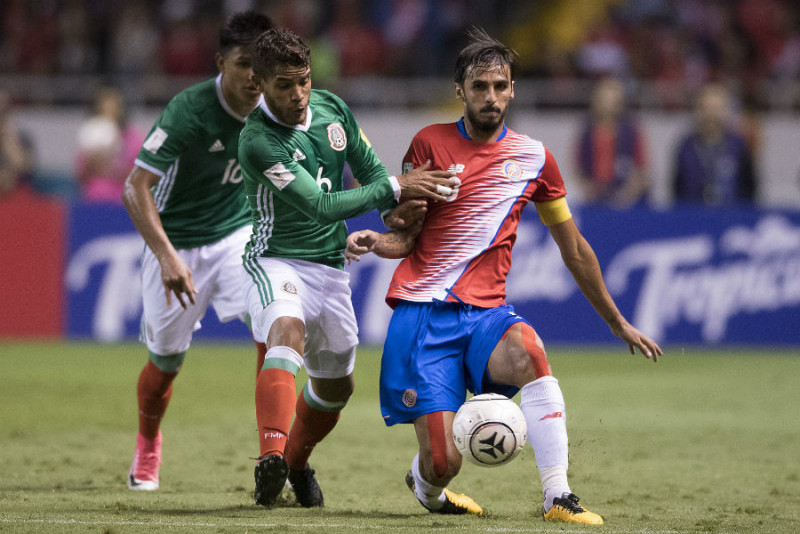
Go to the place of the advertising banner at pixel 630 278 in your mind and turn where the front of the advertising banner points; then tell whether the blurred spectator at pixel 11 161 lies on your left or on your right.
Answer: on your right

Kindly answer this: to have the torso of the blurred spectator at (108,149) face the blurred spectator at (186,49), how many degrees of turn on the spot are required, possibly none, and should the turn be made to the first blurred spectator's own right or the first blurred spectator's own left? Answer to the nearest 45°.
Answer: approximately 180°

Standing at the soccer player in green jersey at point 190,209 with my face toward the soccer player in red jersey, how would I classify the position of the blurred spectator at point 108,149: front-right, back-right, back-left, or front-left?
back-left

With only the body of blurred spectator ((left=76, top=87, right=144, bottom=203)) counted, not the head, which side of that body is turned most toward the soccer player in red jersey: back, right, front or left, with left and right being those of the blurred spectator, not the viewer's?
front

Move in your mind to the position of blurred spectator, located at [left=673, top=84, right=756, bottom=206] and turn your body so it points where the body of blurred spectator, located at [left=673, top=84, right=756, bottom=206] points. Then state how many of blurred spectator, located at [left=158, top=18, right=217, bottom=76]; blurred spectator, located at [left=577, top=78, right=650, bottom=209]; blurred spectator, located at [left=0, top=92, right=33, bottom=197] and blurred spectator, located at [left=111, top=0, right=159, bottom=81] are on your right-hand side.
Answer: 4

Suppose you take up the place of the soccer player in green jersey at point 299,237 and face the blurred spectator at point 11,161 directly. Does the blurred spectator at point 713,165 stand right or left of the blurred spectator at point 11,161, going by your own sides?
right

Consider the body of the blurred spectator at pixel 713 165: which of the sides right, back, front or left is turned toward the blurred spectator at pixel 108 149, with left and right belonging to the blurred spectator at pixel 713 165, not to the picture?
right

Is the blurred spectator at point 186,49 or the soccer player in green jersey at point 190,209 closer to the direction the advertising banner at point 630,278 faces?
the soccer player in green jersey

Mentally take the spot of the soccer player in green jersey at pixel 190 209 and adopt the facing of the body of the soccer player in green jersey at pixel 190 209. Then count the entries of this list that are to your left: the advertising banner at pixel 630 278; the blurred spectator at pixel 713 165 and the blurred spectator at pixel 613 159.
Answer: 3

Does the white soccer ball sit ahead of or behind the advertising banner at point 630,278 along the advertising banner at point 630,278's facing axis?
ahead
